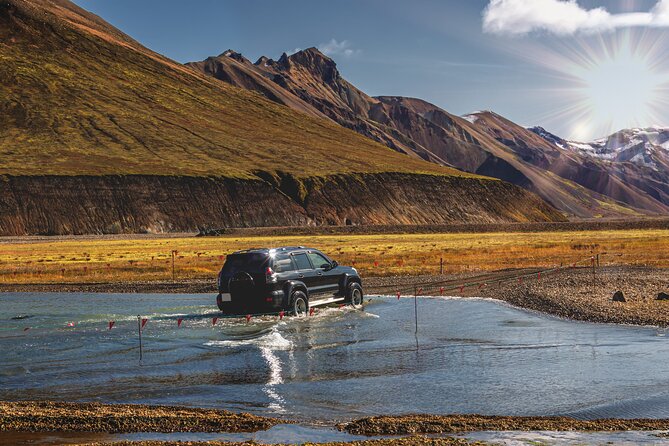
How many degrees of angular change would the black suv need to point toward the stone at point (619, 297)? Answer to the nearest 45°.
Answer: approximately 45° to its right

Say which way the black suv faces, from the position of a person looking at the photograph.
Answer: facing away from the viewer and to the right of the viewer
